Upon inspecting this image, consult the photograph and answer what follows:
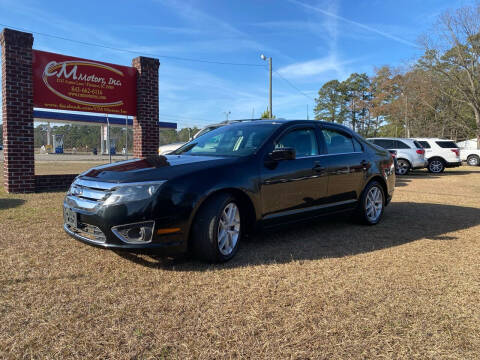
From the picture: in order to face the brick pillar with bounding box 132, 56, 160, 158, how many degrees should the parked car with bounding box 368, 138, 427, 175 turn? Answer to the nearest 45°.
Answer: approximately 90° to its left

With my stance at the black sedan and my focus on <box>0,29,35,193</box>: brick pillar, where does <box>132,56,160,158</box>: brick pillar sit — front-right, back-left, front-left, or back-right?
front-right

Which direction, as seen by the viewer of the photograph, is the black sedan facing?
facing the viewer and to the left of the viewer

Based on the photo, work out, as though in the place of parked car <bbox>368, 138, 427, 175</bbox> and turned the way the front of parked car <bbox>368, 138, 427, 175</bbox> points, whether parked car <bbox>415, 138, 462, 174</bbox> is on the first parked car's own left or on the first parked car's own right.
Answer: on the first parked car's own right

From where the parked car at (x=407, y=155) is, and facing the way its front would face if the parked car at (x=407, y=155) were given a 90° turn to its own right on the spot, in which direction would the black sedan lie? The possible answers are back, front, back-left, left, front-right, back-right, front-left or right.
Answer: back-right

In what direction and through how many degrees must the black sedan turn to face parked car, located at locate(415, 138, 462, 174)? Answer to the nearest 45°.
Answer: approximately 180°
